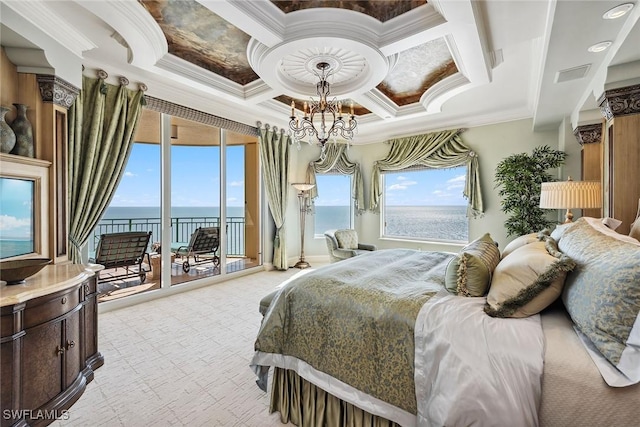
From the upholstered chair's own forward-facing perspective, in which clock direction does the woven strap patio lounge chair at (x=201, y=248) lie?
The woven strap patio lounge chair is roughly at 4 o'clock from the upholstered chair.

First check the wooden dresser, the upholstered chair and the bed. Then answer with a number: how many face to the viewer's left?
1

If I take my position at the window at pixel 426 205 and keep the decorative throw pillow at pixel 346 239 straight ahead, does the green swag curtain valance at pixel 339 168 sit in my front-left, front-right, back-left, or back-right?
front-right

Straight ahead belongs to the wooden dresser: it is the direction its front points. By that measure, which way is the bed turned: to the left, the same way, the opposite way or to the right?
the opposite way

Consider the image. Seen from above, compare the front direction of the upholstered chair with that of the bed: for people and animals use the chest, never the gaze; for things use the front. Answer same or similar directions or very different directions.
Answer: very different directions

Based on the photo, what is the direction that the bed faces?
to the viewer's left

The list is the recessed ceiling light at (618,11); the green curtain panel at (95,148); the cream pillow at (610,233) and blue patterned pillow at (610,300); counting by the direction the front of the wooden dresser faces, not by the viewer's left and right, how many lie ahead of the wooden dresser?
3

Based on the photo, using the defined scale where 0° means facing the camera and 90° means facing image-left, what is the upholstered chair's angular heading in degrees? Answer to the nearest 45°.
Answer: approximately 315°

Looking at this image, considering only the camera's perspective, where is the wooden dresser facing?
facing the viewer and to the right of the viewer

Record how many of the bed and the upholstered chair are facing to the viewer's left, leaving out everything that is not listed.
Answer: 1

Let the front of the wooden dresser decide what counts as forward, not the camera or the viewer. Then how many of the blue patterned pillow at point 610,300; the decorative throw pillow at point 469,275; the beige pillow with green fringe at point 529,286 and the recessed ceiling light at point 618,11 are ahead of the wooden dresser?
4

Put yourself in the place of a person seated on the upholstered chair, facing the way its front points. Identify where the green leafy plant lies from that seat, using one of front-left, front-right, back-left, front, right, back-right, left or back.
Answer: front-left

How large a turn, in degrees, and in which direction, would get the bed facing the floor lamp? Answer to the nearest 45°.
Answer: approximately 45° to its right

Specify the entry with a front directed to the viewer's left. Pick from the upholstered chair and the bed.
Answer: the bed
